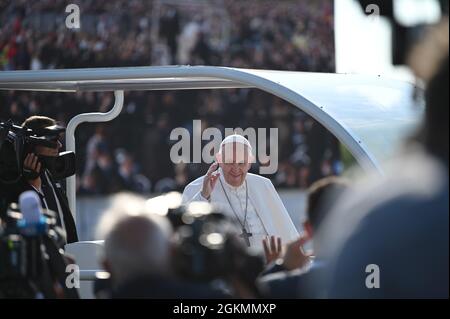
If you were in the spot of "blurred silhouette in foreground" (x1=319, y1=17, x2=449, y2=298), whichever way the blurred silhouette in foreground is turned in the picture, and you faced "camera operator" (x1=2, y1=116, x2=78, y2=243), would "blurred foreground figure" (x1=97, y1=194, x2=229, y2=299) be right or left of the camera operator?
left

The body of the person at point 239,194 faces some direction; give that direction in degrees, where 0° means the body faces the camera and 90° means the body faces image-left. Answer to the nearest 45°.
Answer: approximately 0°

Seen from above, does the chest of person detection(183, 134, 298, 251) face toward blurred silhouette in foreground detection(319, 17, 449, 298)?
yes

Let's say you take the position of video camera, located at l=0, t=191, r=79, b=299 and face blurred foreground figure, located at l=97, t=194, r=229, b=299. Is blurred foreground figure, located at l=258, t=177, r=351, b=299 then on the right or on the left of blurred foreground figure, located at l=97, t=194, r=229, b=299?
left

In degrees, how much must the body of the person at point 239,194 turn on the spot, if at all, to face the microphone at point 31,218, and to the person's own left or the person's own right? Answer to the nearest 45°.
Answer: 0° — they already face it

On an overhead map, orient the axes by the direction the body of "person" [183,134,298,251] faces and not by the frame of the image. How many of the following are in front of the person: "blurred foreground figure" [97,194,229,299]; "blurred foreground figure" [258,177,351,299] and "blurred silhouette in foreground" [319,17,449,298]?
3
